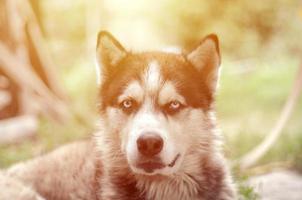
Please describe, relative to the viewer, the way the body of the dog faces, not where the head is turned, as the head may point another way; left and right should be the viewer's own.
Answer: facing the viewer and to the right of the viewer
